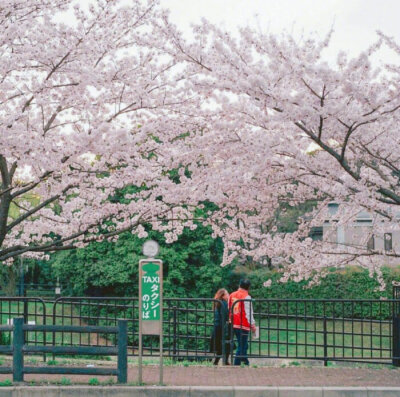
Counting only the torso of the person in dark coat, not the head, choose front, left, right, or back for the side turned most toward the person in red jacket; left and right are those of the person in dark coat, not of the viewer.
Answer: right

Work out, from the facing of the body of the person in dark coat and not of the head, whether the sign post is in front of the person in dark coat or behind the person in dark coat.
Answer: behind

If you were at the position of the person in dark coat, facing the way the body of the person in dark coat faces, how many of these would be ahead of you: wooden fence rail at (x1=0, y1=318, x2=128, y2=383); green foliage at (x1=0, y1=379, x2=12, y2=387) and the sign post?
0

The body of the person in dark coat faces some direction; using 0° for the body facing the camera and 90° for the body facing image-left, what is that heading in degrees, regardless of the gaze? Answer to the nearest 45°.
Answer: approximately 225°

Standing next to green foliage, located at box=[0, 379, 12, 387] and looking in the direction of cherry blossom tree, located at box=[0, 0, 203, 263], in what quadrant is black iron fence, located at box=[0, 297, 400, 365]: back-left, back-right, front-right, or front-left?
front-right

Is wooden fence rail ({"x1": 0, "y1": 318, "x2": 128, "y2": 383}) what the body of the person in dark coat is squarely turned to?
no

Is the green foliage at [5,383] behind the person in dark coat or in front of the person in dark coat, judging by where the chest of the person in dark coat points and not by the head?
behind
